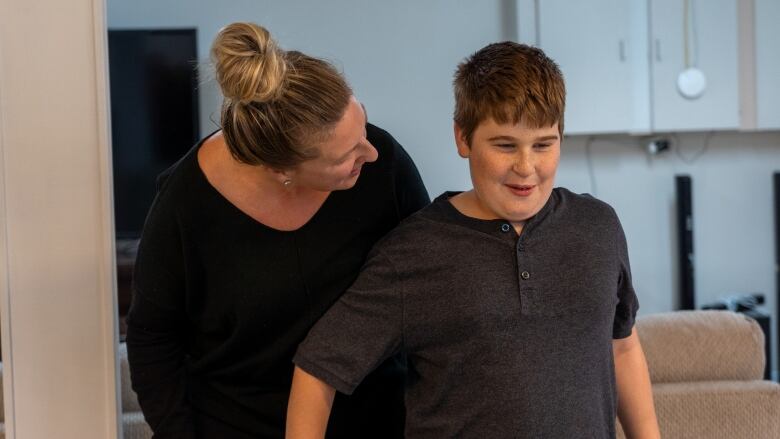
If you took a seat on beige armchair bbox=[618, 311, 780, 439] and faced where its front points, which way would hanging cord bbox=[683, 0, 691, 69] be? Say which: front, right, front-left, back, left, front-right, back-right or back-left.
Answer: back

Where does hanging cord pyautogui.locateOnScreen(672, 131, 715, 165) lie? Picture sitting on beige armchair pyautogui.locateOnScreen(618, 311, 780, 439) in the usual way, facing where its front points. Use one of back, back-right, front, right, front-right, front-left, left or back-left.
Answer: back

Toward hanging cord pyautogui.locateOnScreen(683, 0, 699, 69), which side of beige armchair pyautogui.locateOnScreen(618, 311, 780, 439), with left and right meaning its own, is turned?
back

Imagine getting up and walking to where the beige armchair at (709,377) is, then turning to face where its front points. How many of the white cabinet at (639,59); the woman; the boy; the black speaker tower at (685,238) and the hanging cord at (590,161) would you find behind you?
3

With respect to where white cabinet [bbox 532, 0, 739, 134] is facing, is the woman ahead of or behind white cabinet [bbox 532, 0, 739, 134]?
ahead

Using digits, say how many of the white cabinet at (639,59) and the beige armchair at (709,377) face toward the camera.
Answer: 2

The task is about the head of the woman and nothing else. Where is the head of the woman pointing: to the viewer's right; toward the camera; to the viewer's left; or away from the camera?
to the viewer's right

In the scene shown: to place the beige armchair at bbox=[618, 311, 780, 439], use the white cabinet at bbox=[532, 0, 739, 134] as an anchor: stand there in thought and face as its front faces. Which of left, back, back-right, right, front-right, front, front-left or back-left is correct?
front

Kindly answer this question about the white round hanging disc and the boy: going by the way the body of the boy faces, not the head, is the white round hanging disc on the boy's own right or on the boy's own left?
on the boy's own left

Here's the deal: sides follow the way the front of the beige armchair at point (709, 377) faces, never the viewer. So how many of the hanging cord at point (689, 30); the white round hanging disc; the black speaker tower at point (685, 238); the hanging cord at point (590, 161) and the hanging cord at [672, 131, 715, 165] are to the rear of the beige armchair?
5

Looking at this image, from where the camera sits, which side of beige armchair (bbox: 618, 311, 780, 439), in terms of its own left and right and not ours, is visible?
front

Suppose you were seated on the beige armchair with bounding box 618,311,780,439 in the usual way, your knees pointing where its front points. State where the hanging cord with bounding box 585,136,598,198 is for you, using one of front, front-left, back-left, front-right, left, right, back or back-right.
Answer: back

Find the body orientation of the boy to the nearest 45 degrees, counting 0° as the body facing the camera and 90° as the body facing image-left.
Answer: approximately 315°

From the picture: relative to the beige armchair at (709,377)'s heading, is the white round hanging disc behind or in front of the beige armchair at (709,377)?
behind
